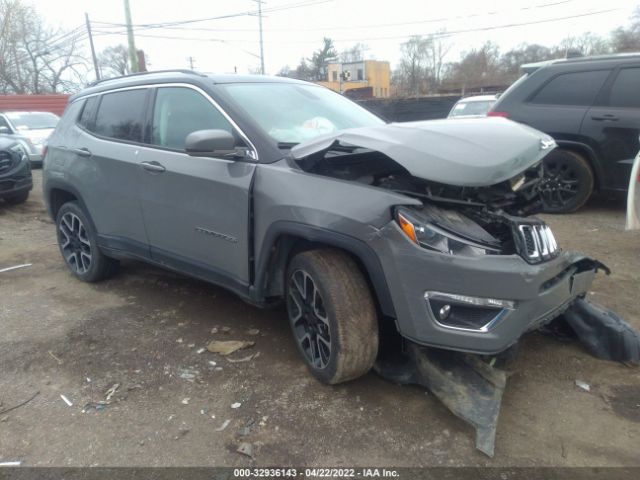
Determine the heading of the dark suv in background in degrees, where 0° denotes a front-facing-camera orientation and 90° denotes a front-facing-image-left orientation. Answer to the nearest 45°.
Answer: approximately 270°

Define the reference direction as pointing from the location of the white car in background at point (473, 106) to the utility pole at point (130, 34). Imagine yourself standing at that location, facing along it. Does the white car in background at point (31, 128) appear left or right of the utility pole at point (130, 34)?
left

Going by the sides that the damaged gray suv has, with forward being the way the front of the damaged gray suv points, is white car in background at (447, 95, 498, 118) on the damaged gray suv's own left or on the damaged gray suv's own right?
on the damaged gray suv's own left

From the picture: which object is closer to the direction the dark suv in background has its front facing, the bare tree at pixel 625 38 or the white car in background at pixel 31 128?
the bare tree

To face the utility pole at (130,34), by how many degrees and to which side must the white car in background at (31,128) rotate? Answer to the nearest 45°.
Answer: approximately 90° to its left

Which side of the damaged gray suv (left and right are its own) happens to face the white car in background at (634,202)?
left

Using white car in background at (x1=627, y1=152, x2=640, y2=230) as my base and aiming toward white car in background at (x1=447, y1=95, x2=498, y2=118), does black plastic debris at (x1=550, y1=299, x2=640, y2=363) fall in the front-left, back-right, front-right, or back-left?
back-left

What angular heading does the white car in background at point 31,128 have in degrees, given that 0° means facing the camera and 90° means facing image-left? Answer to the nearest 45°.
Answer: approximately 315°

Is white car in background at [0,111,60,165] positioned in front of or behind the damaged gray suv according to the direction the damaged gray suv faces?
behind

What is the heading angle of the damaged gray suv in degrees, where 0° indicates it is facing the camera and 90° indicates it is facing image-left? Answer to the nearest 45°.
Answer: approximately 315°

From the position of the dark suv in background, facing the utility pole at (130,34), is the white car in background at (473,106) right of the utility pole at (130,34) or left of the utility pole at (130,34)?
right

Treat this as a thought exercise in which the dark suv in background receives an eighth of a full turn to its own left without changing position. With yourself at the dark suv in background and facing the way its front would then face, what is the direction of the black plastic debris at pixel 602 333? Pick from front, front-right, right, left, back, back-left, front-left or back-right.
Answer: back-right
